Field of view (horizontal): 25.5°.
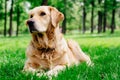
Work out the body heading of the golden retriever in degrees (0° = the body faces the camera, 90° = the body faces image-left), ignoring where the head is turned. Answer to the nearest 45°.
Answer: approximately 45°
